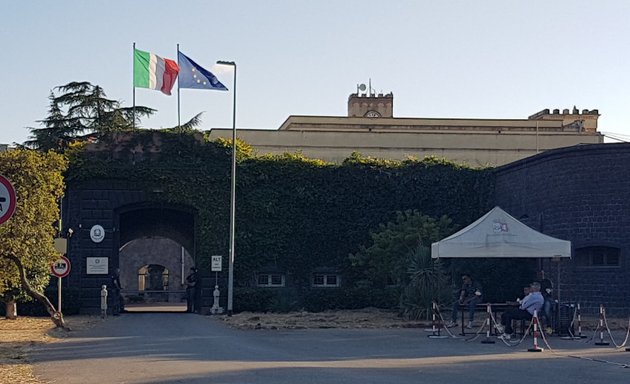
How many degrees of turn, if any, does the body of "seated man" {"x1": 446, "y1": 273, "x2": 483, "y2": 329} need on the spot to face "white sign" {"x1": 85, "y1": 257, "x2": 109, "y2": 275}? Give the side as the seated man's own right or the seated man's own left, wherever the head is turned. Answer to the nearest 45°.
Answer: approximately 90° to the seated man's own right

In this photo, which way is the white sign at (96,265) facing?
toward the camera

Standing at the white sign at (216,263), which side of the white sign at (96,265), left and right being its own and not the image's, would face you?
left

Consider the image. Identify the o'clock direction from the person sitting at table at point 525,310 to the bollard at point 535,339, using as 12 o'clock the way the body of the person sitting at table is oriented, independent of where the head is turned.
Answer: The bollard is roughly at 9 o'clock from the person sitting at table.

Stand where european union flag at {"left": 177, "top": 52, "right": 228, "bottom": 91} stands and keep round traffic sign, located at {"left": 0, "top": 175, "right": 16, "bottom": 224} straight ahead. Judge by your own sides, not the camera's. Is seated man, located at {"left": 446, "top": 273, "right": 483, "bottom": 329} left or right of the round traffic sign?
left

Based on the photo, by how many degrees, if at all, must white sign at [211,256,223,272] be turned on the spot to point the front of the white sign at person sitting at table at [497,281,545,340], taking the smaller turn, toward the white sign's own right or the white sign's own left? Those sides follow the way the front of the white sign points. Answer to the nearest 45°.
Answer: approximately 45° to the white sign's own left

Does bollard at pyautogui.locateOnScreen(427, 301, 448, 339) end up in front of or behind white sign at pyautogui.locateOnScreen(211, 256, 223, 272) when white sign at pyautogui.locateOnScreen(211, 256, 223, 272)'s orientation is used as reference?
in front

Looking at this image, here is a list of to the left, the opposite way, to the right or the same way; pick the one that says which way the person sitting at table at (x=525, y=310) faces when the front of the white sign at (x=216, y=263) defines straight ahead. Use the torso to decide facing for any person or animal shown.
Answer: to the right

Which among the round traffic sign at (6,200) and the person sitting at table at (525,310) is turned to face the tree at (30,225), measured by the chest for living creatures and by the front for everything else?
the person sitting at table

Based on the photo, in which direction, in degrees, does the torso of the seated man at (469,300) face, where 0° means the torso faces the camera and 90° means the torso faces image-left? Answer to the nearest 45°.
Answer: approximately 45°

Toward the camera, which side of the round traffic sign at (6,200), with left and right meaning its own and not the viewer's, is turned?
front

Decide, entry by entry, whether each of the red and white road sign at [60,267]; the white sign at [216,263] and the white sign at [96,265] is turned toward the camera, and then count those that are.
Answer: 3

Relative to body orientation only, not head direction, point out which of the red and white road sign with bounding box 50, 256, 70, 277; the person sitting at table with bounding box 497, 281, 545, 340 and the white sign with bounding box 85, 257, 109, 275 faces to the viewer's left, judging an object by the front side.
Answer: the person sitting at table

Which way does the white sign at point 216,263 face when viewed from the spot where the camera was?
facing the viewer

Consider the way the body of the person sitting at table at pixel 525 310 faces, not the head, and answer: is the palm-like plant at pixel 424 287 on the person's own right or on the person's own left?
on the person's own right
